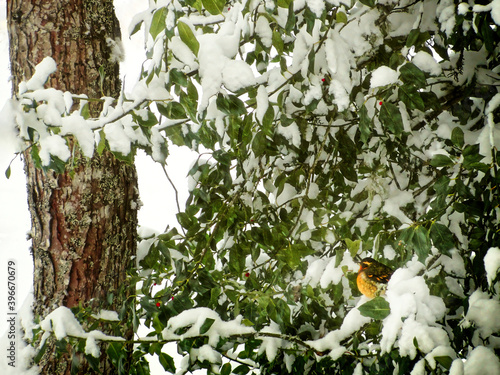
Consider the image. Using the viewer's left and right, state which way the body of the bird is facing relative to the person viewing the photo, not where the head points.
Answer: facing to the left of the viewer
